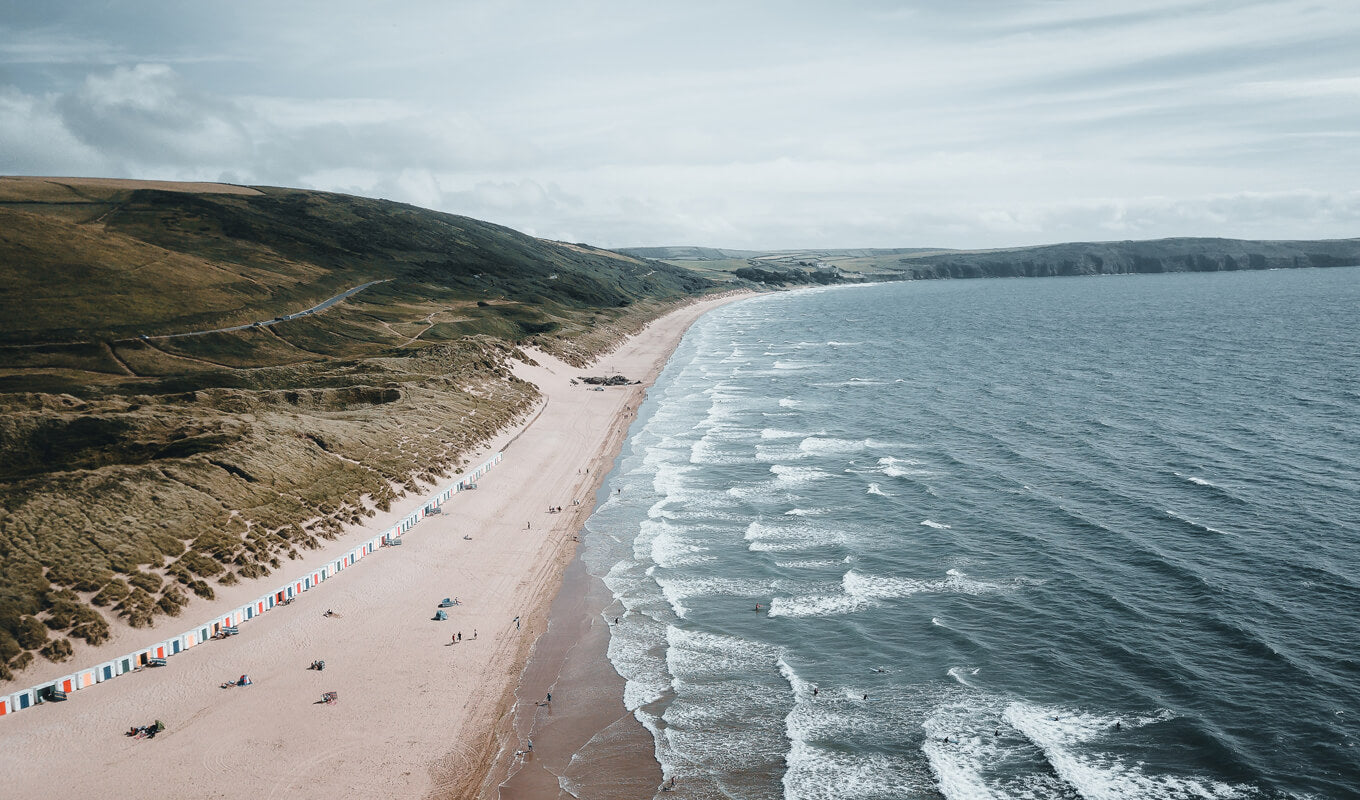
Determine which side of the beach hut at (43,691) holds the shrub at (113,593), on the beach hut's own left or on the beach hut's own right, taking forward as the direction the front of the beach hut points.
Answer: on the beach hut's own left

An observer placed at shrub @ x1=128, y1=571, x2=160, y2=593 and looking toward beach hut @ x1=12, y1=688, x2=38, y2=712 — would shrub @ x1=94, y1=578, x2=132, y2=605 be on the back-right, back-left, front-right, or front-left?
front-right

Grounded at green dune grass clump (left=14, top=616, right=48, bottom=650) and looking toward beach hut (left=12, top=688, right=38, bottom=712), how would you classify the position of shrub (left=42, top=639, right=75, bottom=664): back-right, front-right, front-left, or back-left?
front-left

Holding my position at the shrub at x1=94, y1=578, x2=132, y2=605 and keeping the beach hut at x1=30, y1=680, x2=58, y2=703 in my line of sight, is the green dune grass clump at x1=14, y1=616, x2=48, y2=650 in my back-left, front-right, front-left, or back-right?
front-right

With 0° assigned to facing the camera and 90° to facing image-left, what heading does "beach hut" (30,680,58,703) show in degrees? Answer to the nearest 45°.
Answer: approximately 315°

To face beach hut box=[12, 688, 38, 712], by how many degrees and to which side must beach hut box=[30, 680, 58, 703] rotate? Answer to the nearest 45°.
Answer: approximately 90° to its right

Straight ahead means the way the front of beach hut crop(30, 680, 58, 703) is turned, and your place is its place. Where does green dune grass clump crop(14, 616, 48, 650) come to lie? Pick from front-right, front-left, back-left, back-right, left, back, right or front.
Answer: back-left

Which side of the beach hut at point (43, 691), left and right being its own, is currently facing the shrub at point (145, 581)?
left

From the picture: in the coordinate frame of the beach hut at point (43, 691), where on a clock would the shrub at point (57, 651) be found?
The shrub is roughly at 8 o'clock from the beach hut.
